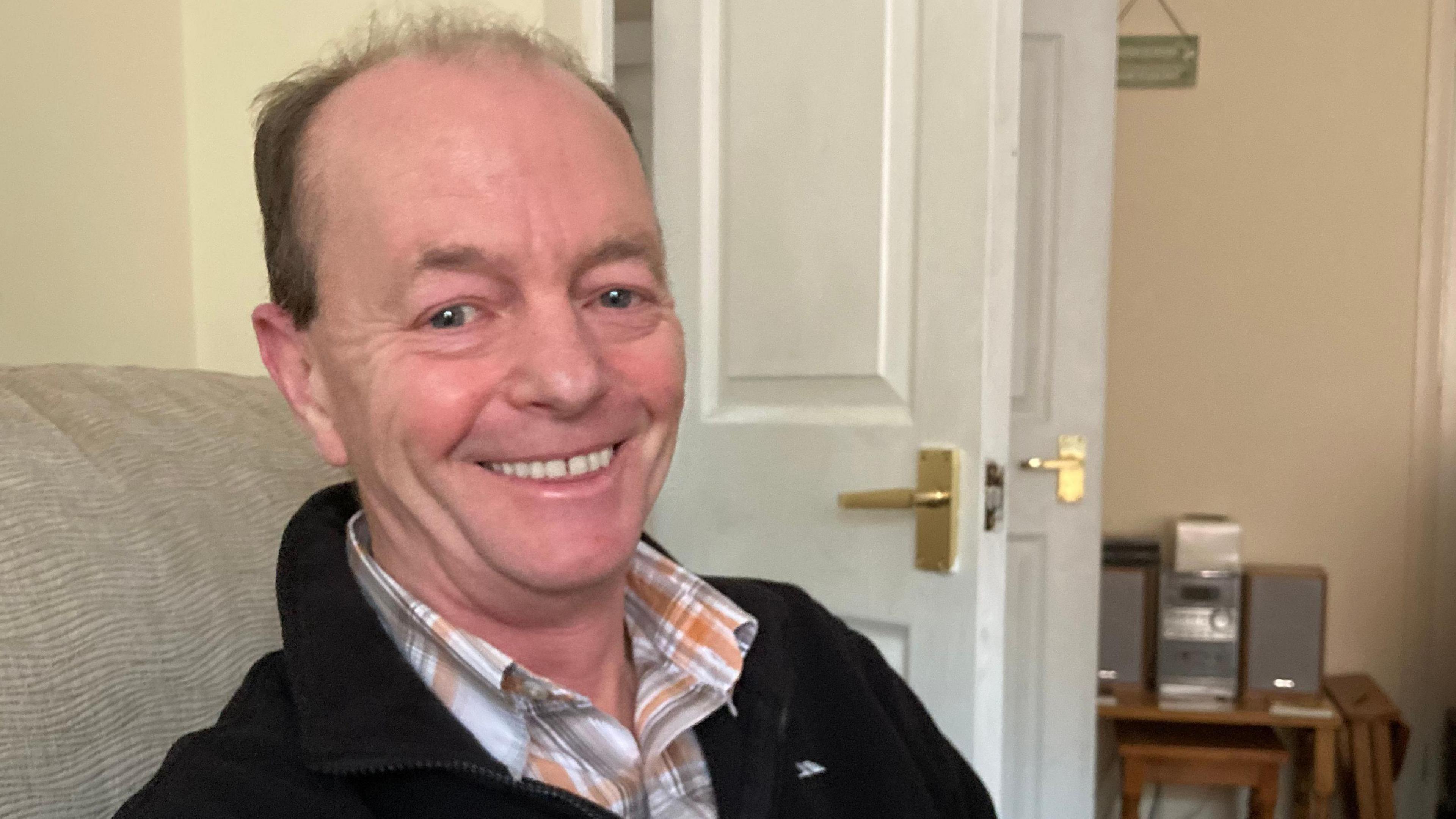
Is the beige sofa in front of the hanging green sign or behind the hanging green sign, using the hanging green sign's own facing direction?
in front

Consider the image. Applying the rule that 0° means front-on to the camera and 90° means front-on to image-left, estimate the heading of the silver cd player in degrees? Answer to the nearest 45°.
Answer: approximately 0°

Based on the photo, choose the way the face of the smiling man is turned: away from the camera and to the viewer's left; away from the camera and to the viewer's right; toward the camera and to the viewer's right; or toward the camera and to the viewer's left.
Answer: toward the camera and to the viewer's right

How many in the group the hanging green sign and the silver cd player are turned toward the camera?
2

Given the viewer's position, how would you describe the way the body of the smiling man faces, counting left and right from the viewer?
facing the viewer and to the right of the viewer

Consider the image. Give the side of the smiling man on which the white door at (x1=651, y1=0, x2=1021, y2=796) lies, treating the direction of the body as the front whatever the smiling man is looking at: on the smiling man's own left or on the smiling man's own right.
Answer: on the smiling man's own left

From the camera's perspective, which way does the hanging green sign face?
toward the camera

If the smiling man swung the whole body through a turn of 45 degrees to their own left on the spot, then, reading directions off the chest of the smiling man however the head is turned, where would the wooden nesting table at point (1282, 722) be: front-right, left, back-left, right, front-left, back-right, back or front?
front-left

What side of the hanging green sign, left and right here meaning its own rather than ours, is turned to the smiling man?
front

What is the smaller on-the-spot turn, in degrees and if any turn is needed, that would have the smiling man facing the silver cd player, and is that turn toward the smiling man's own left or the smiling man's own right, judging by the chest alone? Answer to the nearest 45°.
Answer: approximately 90° to the smiling man's own left
